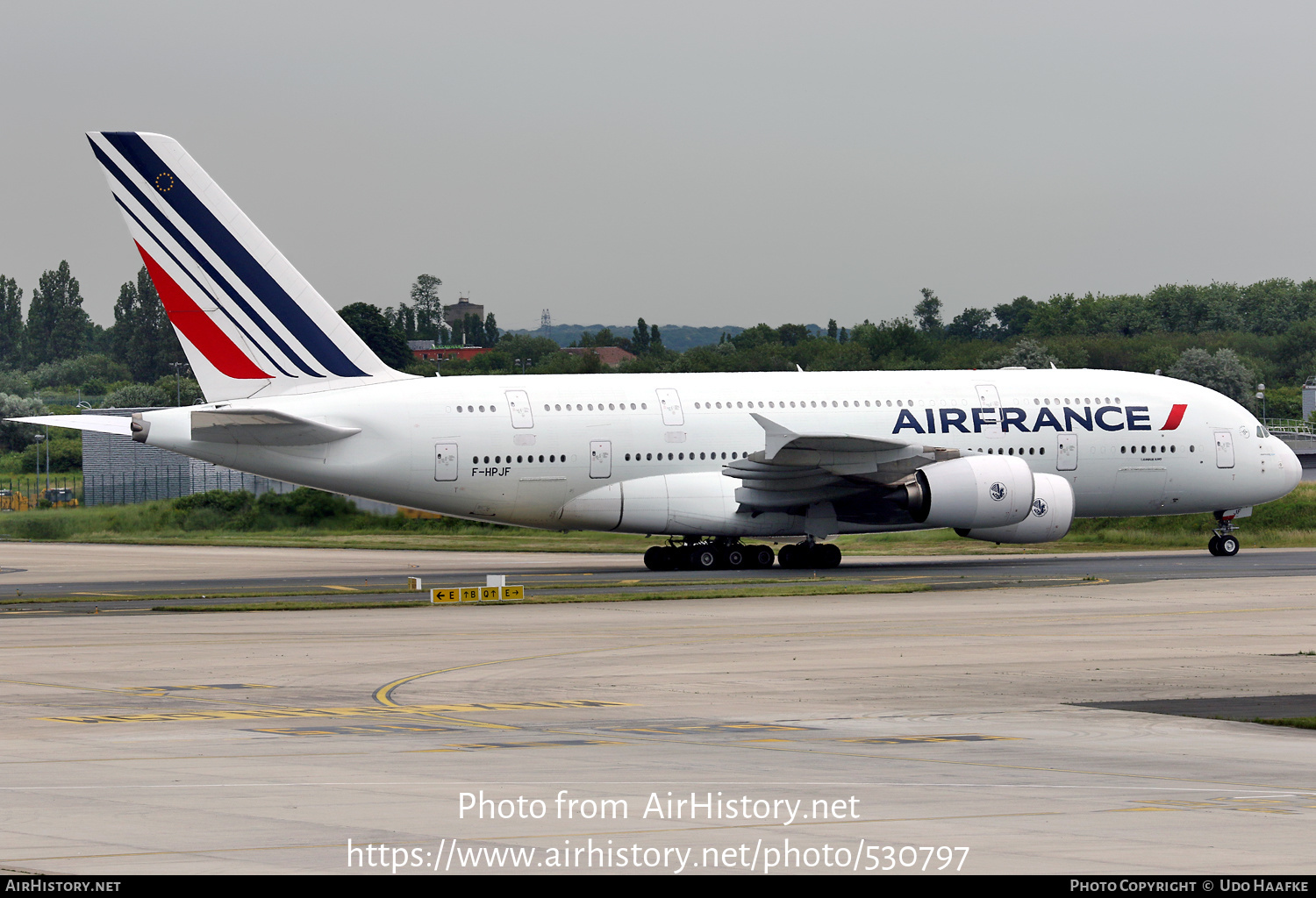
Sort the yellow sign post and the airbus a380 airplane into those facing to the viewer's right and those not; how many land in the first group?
1

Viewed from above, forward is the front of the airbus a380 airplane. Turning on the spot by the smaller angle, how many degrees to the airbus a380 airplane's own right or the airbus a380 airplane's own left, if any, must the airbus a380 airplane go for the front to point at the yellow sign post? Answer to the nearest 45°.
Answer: approximately 90° to the airbus a380 airplane's own right

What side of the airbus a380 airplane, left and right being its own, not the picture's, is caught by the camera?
right

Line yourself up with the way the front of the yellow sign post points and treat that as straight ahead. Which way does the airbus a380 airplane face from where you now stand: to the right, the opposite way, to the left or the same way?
to the left

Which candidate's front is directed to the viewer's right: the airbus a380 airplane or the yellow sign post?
the airbus a380 airplane

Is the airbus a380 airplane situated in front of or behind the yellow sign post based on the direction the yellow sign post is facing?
behind

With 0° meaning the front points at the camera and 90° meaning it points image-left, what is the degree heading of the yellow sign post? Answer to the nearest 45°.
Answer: approximately 0°
